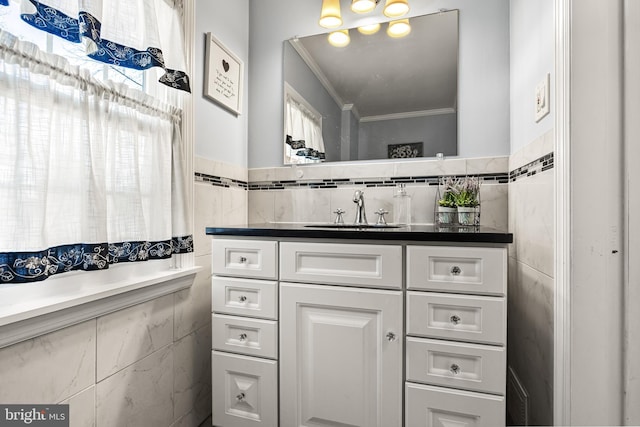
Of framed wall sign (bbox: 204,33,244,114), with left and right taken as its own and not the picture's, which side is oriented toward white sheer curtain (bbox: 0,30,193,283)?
right

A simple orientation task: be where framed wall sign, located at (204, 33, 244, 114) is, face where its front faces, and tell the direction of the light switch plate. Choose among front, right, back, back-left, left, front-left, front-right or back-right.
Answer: front

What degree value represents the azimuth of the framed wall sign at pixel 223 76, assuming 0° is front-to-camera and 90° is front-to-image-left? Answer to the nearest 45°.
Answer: approximately 315°

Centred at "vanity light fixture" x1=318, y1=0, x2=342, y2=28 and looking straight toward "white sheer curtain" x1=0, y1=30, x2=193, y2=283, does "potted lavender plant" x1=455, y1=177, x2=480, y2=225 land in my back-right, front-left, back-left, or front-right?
back-left

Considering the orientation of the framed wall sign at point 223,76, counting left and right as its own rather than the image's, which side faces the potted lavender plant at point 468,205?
front

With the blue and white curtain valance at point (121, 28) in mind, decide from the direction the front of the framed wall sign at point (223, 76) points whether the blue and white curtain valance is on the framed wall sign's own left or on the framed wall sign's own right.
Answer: on the framed wall sign's own right

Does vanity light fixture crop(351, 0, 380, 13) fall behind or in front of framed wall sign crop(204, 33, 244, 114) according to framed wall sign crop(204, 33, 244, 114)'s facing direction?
in front

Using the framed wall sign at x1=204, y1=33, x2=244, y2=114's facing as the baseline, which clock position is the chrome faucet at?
The chrome faucet is roughly at 11 o'clock from the framed wall sign.

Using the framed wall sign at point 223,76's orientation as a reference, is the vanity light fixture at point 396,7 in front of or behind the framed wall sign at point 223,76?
in front

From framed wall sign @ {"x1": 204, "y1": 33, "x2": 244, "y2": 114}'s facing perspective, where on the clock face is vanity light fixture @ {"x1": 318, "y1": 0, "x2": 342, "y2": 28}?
The vanity light fixture is roughly at 11 o'clock from the framed wall sign.
